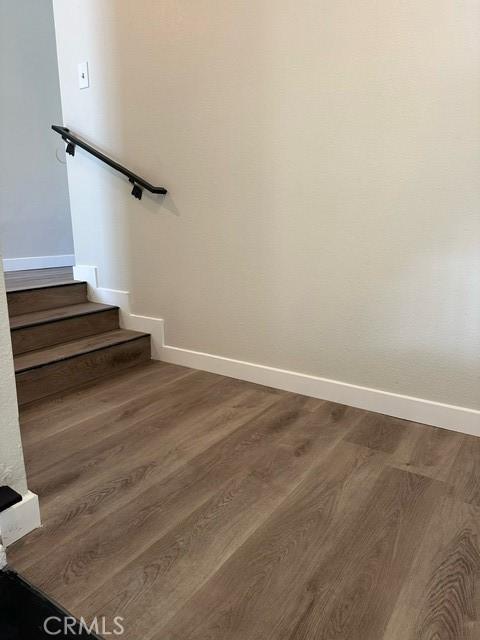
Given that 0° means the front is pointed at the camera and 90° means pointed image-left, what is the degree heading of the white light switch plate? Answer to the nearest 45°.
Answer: approximately 45°

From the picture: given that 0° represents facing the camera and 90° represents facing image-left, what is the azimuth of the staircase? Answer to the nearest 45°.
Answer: approximately 315°

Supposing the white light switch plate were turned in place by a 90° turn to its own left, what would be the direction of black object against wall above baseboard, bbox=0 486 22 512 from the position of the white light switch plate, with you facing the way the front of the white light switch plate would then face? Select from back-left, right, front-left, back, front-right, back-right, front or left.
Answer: front-right

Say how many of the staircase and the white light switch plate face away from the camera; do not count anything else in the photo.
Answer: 0

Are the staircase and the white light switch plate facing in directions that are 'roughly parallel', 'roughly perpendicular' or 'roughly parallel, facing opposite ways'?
roughly perpendicular

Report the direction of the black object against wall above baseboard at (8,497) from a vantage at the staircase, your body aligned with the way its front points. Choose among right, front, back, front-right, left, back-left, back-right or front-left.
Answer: front-right
